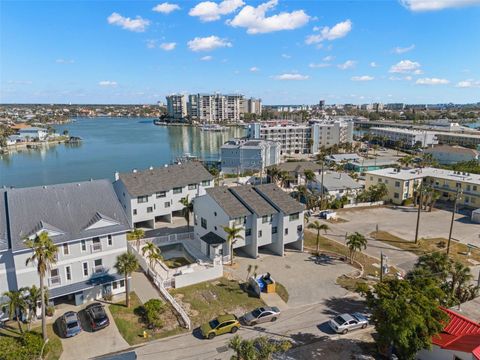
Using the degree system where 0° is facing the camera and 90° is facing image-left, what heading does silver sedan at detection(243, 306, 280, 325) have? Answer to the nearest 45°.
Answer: approximately 45°

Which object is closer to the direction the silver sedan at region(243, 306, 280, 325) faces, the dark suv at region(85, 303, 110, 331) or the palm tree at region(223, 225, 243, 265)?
the dark suv

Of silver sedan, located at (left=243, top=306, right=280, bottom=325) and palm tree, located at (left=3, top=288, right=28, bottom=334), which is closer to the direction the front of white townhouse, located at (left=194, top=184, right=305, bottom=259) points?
the silver sedan

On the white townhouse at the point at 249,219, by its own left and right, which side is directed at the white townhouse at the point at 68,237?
right

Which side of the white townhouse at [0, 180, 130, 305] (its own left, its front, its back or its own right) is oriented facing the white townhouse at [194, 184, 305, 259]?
left

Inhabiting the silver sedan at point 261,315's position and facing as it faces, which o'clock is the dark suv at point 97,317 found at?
The dark suv is roughly at 1 o'clock from the silver sedan.

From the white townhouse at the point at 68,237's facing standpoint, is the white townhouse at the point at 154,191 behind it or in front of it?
behind

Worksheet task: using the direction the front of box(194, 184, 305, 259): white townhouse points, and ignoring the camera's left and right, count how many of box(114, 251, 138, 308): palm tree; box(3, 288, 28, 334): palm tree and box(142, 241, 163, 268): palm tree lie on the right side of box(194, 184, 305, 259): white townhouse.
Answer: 3

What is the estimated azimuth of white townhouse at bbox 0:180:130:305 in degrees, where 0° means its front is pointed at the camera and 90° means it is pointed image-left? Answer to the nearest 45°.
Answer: approximately 0°

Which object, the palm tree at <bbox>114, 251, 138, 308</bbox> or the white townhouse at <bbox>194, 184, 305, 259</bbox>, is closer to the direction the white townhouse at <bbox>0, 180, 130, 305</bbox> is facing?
the palm tree

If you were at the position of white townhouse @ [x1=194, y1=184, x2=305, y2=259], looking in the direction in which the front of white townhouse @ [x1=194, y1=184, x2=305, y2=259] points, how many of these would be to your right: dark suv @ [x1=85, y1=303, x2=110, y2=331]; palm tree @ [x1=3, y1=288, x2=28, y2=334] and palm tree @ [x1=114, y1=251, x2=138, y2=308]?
3

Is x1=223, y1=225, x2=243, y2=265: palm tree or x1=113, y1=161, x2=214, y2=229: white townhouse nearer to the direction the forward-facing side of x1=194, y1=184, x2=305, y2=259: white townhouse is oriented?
the palm tree
